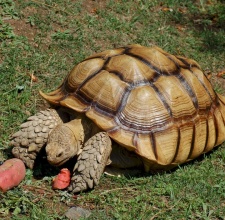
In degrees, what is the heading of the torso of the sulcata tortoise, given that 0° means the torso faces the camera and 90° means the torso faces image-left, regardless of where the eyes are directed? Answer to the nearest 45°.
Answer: approximately 45°

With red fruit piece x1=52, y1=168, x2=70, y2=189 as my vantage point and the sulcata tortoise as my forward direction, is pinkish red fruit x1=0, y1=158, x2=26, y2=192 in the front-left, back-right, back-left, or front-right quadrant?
back-left

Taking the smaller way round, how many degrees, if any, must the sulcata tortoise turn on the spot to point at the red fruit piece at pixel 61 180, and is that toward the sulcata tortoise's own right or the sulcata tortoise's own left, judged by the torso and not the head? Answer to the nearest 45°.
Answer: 0° — it already faces it

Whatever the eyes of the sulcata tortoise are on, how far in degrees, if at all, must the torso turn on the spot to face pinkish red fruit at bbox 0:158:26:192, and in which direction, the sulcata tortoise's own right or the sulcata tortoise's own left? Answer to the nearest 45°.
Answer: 0° — it already faces it
